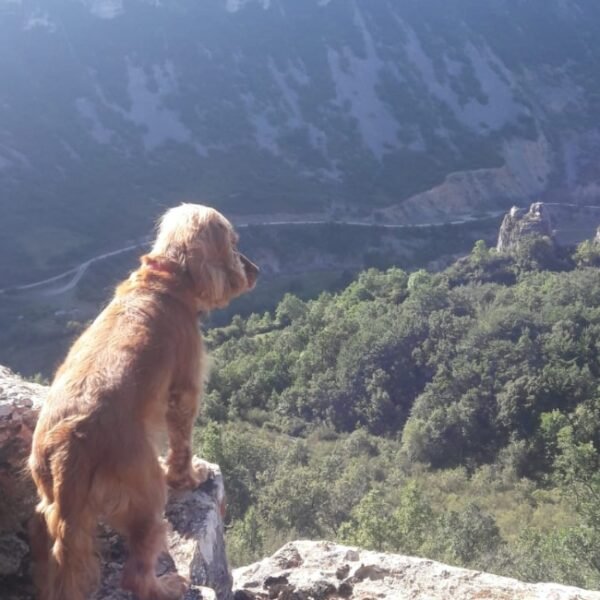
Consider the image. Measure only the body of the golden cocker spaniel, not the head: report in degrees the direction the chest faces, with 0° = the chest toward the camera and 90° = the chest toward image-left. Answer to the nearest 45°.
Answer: approximately 225°
